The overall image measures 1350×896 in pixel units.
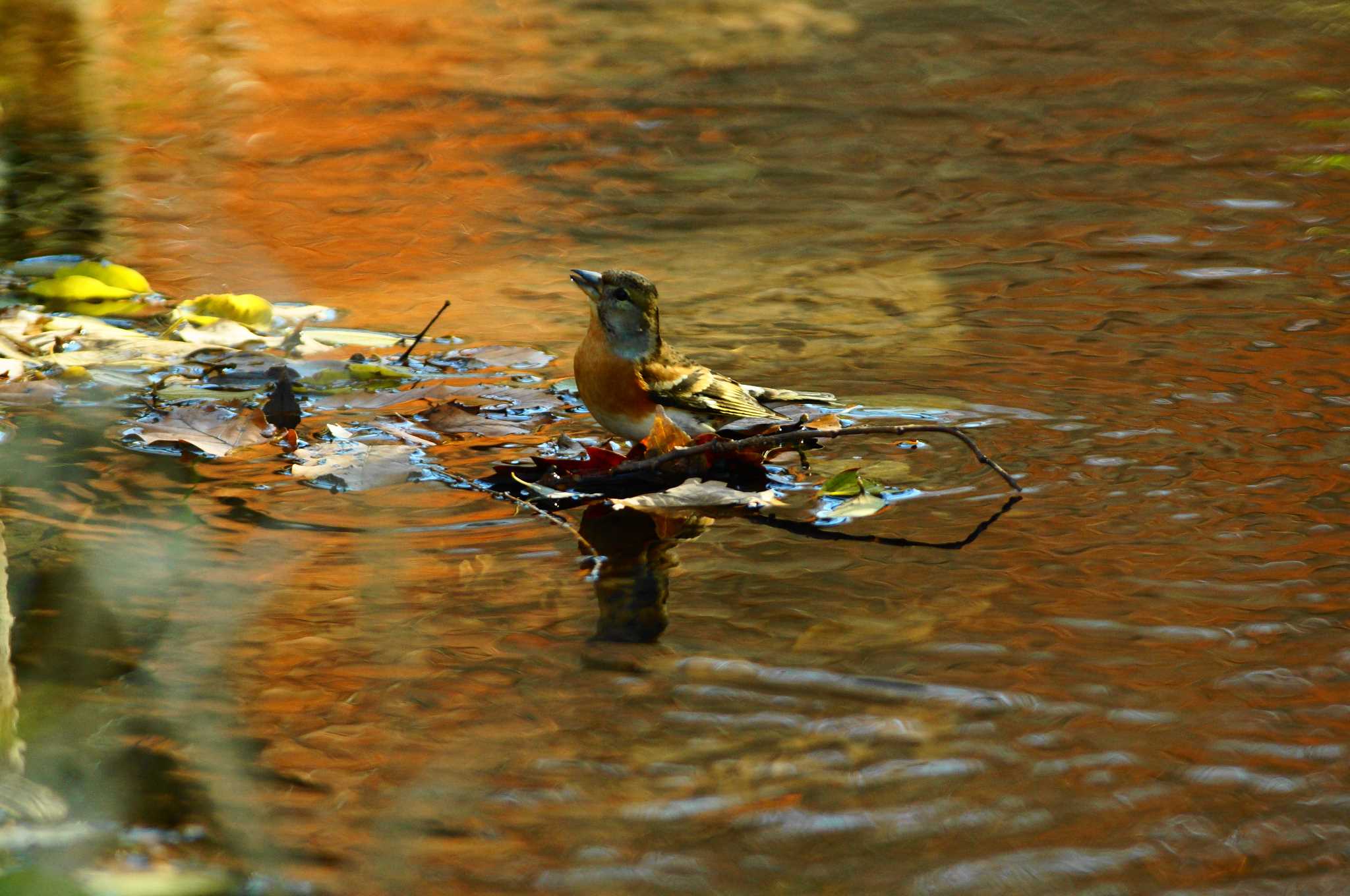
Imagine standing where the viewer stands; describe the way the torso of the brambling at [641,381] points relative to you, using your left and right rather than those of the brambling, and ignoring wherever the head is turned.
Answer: facing to the left of the viewer

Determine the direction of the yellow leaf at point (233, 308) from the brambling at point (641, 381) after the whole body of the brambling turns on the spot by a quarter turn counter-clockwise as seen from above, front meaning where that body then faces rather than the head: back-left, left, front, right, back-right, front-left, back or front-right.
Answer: back-right

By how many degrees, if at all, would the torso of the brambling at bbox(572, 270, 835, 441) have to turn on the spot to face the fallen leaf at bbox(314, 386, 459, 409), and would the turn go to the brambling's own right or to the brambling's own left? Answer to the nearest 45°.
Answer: approximately 45° to the brambling's own right

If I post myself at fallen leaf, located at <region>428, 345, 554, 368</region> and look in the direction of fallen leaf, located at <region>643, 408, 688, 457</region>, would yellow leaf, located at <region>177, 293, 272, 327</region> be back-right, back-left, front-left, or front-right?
back-right

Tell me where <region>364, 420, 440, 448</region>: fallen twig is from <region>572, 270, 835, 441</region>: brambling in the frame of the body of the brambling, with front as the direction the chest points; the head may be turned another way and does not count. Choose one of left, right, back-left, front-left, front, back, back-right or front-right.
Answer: front

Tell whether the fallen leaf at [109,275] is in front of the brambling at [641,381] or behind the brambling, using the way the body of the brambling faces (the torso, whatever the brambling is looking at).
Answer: in front

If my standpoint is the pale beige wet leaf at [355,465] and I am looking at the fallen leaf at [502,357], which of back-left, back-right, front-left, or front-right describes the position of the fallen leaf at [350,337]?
front-left

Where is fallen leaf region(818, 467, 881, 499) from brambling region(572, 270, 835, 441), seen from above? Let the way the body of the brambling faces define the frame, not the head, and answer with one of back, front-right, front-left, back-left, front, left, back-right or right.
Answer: back-left

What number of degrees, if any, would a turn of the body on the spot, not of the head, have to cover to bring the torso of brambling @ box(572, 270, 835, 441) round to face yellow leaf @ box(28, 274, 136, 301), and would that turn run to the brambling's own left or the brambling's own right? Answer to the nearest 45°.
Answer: approximately 45° to the brambling's own right

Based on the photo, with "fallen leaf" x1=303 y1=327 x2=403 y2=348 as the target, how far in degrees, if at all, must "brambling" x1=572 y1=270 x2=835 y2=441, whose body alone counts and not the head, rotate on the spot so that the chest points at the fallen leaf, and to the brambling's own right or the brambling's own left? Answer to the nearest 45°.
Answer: approximately 45° to the brambling's own right
